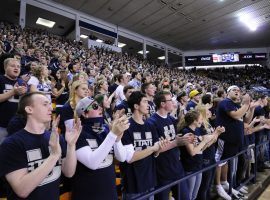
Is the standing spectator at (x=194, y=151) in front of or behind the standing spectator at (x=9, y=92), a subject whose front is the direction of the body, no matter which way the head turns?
in front

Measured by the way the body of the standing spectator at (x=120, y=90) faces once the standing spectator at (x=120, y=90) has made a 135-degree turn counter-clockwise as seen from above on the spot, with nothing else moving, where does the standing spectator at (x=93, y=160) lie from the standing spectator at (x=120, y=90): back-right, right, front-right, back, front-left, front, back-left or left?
back

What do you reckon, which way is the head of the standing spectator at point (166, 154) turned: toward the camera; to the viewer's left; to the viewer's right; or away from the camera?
to the viewer's right

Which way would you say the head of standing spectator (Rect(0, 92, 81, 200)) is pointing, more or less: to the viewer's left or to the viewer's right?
to the viewer's right

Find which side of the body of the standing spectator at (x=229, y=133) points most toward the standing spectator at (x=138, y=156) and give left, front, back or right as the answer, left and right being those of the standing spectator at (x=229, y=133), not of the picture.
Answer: right

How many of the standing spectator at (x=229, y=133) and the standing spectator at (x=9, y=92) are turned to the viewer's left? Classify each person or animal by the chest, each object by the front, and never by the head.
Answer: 0

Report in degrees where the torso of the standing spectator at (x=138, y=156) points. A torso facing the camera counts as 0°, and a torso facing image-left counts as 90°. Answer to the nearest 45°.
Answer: approximately 315°

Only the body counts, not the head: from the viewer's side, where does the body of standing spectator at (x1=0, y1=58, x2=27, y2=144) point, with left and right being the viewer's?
facing the viewer and to the right of the viewer

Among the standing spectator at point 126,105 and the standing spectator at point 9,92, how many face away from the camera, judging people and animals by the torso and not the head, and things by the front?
0

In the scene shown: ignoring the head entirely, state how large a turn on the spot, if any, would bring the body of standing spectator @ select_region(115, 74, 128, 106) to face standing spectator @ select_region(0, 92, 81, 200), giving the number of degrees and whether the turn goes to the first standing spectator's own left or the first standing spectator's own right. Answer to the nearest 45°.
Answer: approximately 45° to the first standing spectator's own right
